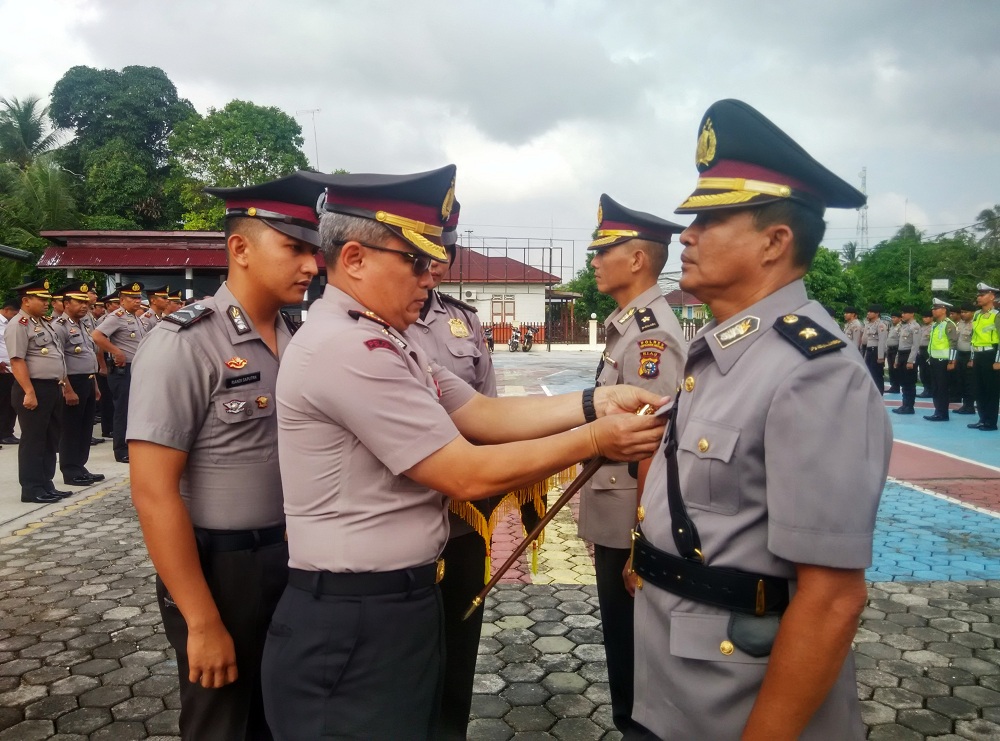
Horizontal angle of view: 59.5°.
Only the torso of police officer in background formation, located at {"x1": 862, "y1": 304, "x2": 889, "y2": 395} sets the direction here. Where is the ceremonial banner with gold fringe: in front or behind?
in front

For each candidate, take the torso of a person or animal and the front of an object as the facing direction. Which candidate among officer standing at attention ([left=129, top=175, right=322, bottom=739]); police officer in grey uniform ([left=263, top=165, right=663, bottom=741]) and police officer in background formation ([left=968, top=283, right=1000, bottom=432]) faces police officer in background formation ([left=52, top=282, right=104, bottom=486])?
police officer in background formation ([left=968, top=283, right=1000, bottom=432])

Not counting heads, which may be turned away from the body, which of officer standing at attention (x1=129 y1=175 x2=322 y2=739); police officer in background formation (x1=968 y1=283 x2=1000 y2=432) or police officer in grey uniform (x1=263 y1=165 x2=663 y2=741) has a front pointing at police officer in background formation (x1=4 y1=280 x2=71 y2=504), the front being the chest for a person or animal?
police officer in background formation (x1=968 y1=283 x2=1000 y2=432)

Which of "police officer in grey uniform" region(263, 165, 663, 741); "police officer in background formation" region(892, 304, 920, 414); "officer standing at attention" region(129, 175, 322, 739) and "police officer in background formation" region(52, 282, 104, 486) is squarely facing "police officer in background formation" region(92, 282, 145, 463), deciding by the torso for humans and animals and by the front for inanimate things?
"police officer in background formation" region(892, 304, 920, 414)

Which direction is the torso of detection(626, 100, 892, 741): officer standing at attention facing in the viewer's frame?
to the viewer's left

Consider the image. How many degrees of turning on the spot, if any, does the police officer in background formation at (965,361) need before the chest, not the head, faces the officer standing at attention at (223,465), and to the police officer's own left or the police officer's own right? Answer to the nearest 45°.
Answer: approximately 45° to the police officer's own left

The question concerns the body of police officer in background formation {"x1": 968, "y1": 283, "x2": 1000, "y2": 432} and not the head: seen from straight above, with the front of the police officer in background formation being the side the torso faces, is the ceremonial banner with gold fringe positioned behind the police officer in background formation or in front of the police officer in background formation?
in front

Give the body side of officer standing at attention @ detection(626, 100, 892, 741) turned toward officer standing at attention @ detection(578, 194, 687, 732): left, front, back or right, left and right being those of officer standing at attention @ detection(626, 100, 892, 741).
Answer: right

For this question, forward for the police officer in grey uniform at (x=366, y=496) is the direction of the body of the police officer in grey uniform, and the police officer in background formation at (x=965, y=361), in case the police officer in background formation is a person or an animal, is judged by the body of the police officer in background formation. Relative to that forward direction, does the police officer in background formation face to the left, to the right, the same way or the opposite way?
the opposite way

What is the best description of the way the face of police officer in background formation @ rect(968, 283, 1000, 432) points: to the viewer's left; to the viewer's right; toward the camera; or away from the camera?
to the viewer's left

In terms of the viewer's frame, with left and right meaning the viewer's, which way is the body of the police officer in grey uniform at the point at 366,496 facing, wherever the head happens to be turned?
facing to the right of the viewer

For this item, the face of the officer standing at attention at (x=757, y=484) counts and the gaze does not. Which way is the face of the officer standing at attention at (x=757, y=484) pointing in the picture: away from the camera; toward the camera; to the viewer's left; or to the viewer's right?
to the viewer's left
